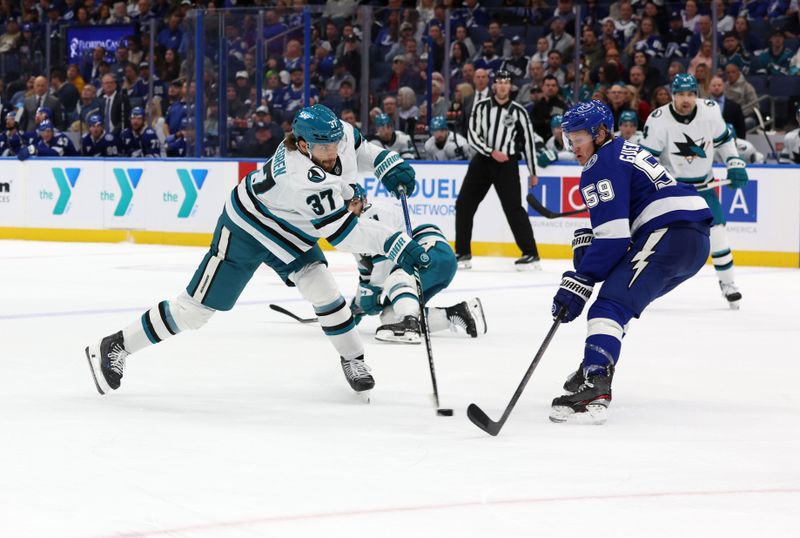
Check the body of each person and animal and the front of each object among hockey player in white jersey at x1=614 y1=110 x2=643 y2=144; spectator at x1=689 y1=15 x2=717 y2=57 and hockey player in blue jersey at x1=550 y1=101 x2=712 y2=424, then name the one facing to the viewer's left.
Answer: the hockey player in blue jersey

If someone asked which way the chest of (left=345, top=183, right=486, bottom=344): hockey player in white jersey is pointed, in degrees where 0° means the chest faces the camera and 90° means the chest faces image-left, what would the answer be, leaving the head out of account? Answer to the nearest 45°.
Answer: approximately 45°

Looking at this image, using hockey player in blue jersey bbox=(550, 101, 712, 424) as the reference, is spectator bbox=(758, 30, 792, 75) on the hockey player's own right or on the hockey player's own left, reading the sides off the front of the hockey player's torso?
on the hockey player's own right

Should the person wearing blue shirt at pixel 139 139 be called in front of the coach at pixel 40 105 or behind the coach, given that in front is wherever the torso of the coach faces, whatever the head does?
in front

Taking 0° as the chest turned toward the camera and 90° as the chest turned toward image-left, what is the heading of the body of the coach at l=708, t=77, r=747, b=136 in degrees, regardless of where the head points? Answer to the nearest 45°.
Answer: approximately 0°

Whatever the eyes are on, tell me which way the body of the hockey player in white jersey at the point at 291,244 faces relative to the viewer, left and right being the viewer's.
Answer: facing the viewer and to the right of the viewer

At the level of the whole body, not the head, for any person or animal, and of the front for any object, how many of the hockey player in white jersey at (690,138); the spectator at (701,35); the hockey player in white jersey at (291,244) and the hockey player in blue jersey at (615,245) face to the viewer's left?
1

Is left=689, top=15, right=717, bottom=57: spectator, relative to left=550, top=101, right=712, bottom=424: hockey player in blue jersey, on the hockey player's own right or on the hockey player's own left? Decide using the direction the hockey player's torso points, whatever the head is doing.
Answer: on the hockey player's own right

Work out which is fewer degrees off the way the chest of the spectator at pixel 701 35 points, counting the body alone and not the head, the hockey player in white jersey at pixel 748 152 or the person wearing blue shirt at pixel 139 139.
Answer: the hockey player in white jersey

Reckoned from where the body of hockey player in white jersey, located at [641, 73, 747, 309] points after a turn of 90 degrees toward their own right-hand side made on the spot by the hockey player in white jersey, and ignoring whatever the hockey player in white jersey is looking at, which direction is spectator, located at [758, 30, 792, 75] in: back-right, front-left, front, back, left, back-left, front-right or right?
right
